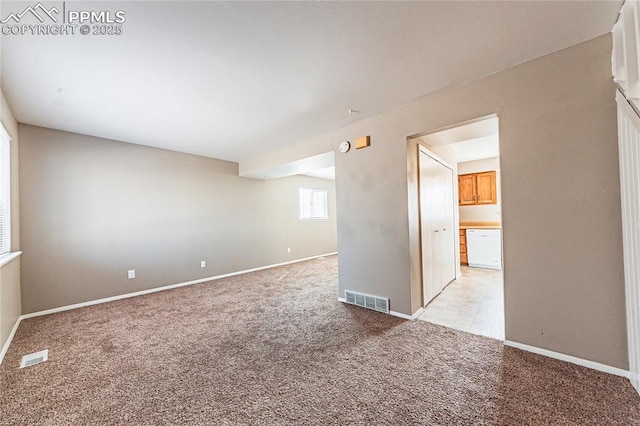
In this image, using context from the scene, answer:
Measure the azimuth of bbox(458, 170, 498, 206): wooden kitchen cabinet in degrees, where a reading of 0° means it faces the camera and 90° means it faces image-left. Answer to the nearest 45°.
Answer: approximately 0°

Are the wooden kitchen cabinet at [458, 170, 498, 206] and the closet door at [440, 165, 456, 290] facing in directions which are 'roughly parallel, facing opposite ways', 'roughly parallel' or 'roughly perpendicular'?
roughly perpendicular

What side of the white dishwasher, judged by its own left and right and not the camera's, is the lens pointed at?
front

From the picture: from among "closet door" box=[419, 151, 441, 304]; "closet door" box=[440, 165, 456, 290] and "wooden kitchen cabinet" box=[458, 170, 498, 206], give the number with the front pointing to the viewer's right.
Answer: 2

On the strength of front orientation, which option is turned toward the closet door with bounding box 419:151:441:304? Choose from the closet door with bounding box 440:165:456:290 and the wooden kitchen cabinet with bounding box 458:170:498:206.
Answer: the wooden kitchen cabinet

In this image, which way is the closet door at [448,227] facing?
to the viewer's right

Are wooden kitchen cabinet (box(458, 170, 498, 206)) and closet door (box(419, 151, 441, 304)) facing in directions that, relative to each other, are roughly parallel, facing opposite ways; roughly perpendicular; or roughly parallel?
roughly perpendicular

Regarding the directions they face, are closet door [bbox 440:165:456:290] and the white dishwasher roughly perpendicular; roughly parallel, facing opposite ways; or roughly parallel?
roughly perpendicular

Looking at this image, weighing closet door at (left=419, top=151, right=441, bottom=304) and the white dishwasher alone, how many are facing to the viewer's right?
1

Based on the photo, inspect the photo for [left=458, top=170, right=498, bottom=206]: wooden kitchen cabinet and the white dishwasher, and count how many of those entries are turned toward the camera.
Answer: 2

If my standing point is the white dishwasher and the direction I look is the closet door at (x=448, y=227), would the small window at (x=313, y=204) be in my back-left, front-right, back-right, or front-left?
front-right

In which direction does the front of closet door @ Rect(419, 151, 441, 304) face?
to the viewer's right

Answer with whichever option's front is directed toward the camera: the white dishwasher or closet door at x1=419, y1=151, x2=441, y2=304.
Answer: the white dishwasher

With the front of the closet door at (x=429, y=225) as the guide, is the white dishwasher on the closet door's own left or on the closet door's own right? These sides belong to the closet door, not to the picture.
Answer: on the closet door's own left

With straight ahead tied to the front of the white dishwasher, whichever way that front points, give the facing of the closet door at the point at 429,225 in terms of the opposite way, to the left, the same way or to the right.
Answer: to the left

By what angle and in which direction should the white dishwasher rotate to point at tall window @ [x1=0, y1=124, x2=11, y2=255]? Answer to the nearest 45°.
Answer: approximately 45° to its right

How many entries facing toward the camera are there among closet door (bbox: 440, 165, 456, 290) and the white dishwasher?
1
